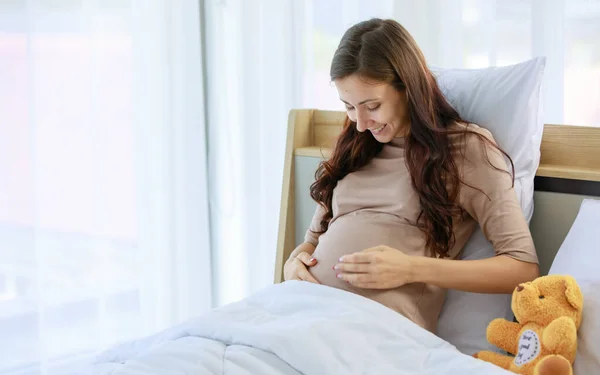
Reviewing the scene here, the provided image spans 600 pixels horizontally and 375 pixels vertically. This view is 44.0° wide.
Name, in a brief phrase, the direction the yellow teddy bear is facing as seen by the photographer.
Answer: facing the viewer and to the left of the viewer

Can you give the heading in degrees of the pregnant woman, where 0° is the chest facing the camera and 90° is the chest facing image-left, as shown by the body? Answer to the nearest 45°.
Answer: approximately 45°

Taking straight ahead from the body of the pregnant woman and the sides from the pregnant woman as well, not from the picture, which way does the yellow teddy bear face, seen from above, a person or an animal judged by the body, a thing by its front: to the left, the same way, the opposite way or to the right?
the same way

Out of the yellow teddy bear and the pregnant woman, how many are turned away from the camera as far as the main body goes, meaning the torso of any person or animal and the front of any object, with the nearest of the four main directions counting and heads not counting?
0

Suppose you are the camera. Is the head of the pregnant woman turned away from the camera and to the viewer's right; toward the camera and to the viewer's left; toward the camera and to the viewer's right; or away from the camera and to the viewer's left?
toward the camera and to the viewer's left
